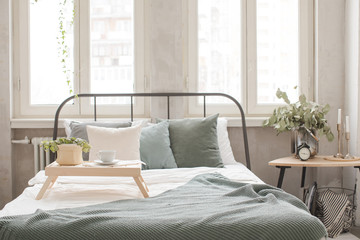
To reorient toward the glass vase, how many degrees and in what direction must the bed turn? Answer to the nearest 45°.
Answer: approximately 135° to its left

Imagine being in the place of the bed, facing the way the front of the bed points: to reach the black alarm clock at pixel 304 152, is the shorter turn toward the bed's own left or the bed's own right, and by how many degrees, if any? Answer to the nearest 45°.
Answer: approximately 135° to the bed's own left

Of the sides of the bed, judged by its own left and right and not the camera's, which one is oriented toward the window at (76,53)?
back

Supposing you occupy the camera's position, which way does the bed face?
facing the viewer

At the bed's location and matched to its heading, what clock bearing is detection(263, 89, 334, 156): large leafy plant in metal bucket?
The large leafy plant in metal bucket is roughly at 7 o'clock from the bed.

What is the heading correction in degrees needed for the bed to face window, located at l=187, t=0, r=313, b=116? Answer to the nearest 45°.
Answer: approximately 180°
